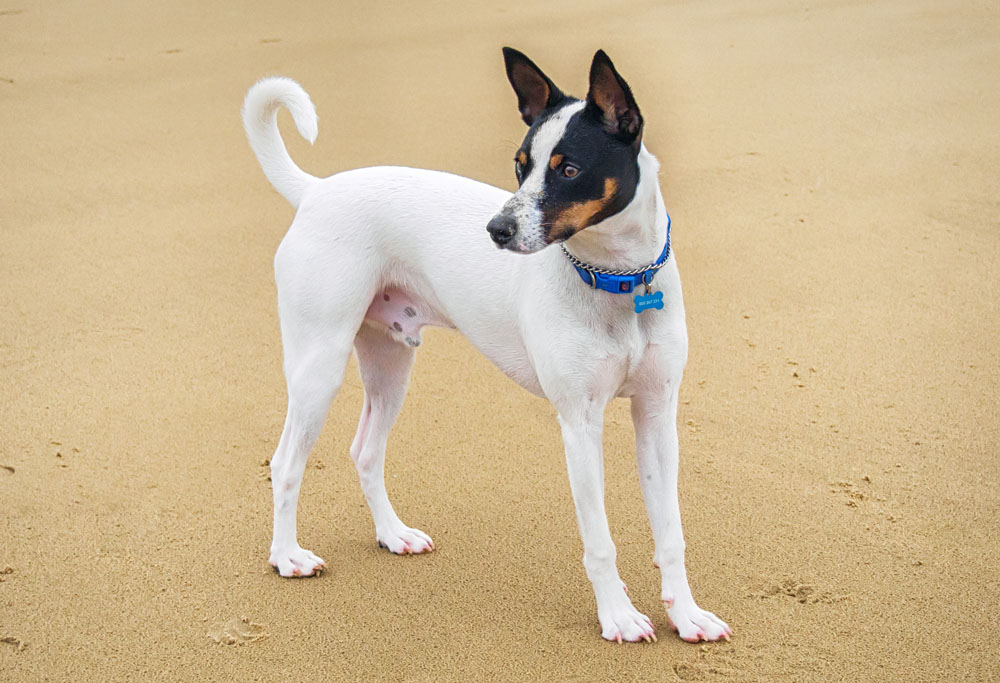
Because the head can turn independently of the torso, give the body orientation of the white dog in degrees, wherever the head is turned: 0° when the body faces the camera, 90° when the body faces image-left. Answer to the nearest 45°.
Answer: approximately 315°
